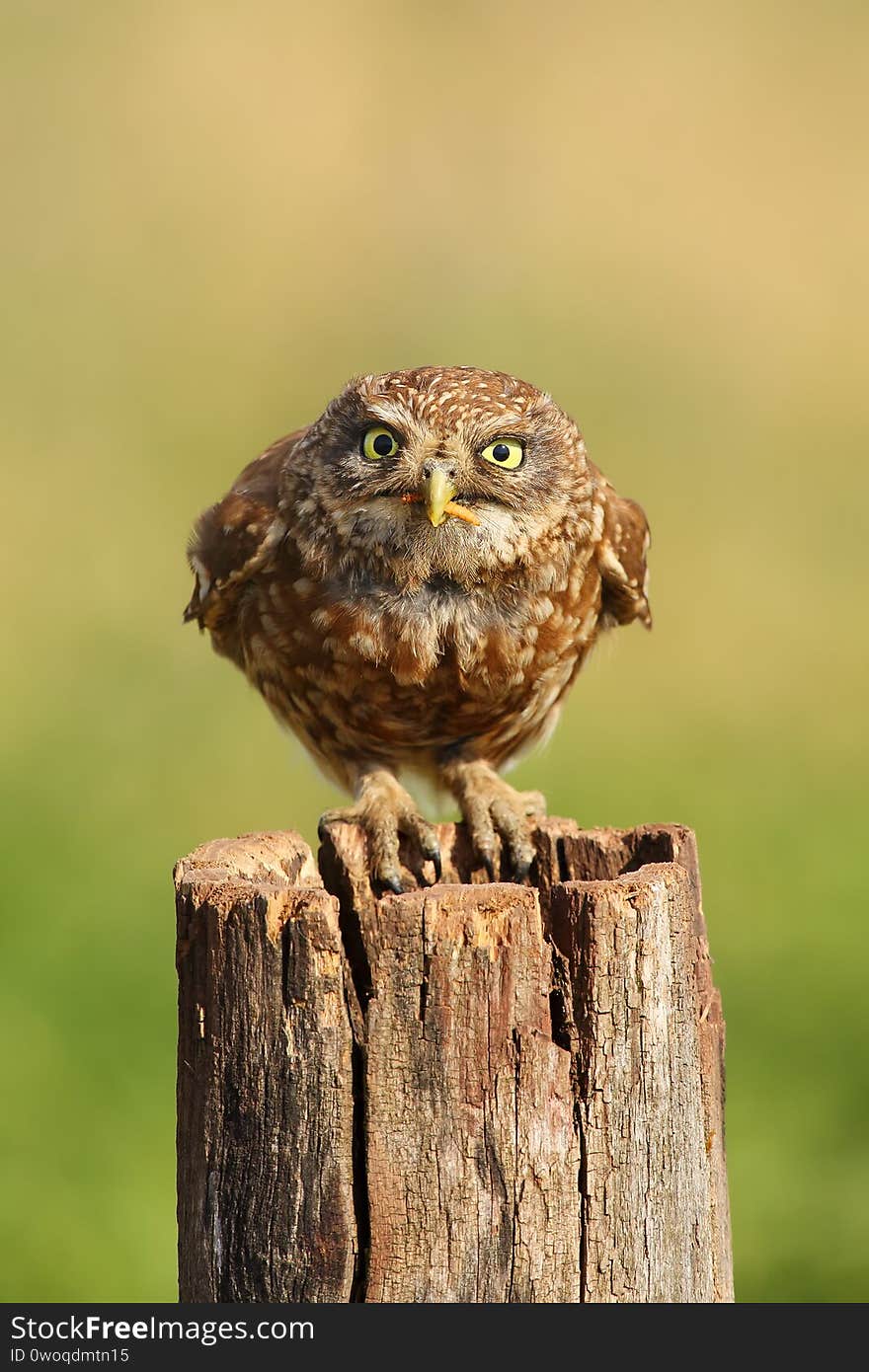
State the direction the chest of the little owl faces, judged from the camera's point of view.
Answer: toward the camera
